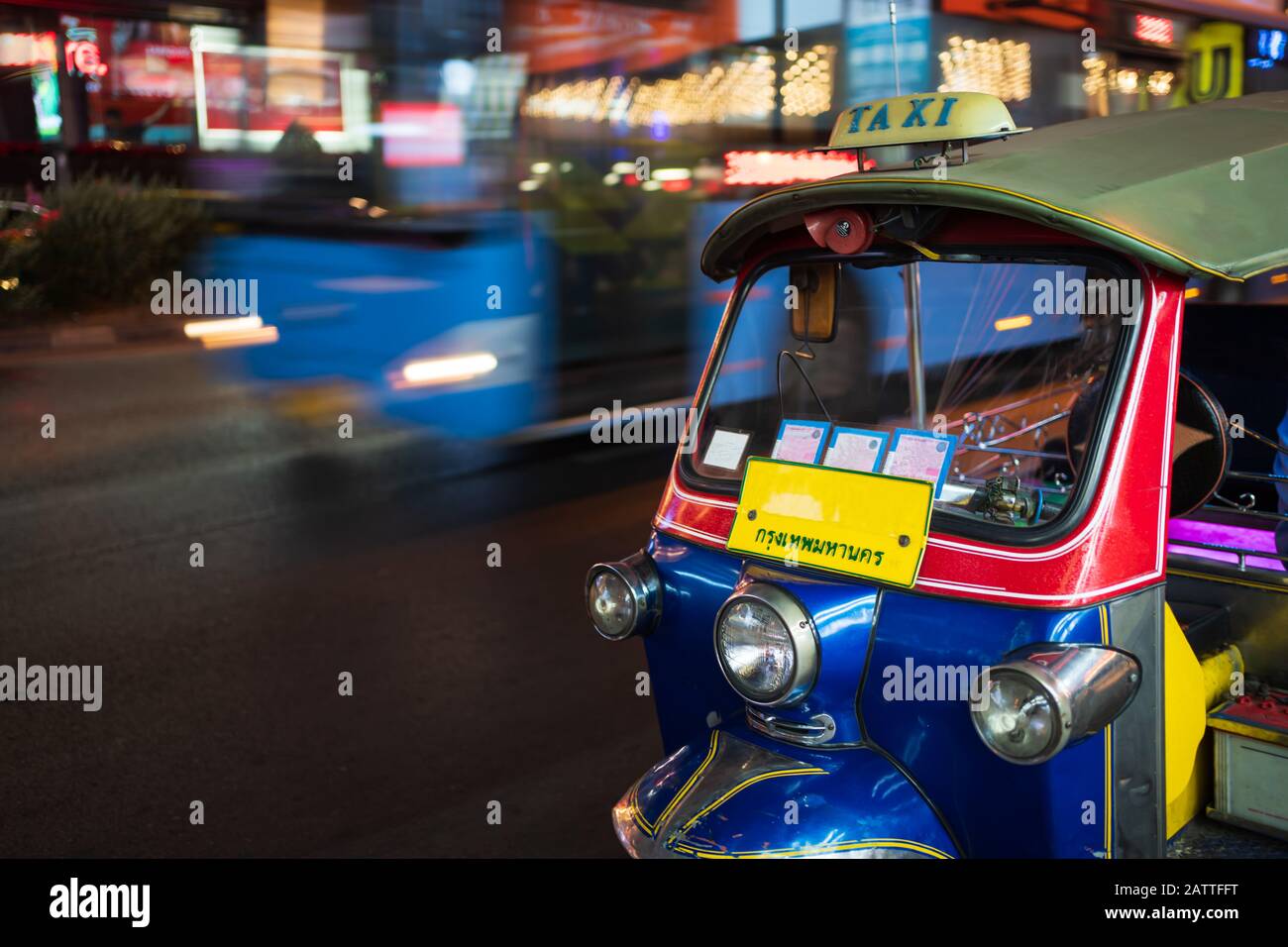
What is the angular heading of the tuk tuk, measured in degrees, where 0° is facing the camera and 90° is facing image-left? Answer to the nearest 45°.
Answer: approximately 45°

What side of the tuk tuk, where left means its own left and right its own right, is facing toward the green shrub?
right
